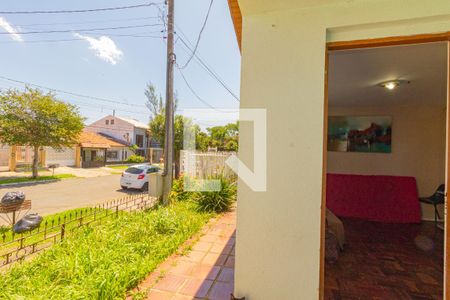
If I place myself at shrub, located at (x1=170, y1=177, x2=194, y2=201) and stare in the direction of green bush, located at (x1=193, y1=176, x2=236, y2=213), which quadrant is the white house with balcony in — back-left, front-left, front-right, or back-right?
back-left

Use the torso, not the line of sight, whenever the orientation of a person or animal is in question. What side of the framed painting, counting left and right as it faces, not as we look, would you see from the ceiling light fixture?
front

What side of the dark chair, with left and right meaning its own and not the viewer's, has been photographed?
left

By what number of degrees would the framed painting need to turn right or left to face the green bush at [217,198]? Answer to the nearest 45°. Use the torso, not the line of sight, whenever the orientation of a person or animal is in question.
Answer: approximately 45° to its right

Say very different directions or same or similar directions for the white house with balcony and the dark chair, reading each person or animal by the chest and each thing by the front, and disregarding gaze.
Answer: very different directions

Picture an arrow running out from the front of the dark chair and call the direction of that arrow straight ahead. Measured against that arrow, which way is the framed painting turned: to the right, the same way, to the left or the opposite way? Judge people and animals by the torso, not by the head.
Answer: to the left

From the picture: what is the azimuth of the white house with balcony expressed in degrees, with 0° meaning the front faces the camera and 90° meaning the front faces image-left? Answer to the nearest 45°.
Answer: approximately 315°

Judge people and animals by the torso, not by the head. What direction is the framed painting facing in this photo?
toward the camera

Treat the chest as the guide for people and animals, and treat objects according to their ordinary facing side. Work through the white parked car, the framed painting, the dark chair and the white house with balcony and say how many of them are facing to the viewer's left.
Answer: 1

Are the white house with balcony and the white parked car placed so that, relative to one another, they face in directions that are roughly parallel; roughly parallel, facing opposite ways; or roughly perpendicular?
roughly perpendicular

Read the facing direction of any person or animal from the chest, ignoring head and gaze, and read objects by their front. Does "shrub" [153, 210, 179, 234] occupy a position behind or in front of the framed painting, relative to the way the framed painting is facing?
in front
